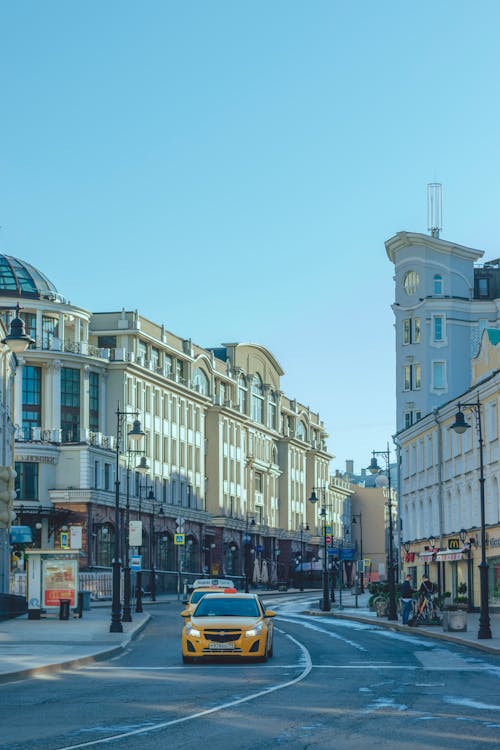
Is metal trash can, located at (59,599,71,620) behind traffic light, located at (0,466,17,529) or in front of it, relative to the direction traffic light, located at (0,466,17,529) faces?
in front

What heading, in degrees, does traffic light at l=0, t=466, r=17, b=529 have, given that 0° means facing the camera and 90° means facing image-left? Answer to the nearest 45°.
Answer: approximately 225°

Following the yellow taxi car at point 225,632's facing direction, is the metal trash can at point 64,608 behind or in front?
behind

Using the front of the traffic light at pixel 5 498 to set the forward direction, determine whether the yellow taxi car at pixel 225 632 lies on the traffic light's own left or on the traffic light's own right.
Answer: on the traffic light's own right

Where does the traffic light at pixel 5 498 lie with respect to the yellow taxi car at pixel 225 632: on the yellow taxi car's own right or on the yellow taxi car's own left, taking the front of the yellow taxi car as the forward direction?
on the yellow taxi car's own right

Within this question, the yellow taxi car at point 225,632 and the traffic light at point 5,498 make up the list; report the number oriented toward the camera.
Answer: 1

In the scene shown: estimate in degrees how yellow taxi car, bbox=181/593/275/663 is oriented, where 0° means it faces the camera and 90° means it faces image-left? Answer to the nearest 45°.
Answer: approximately 0°
